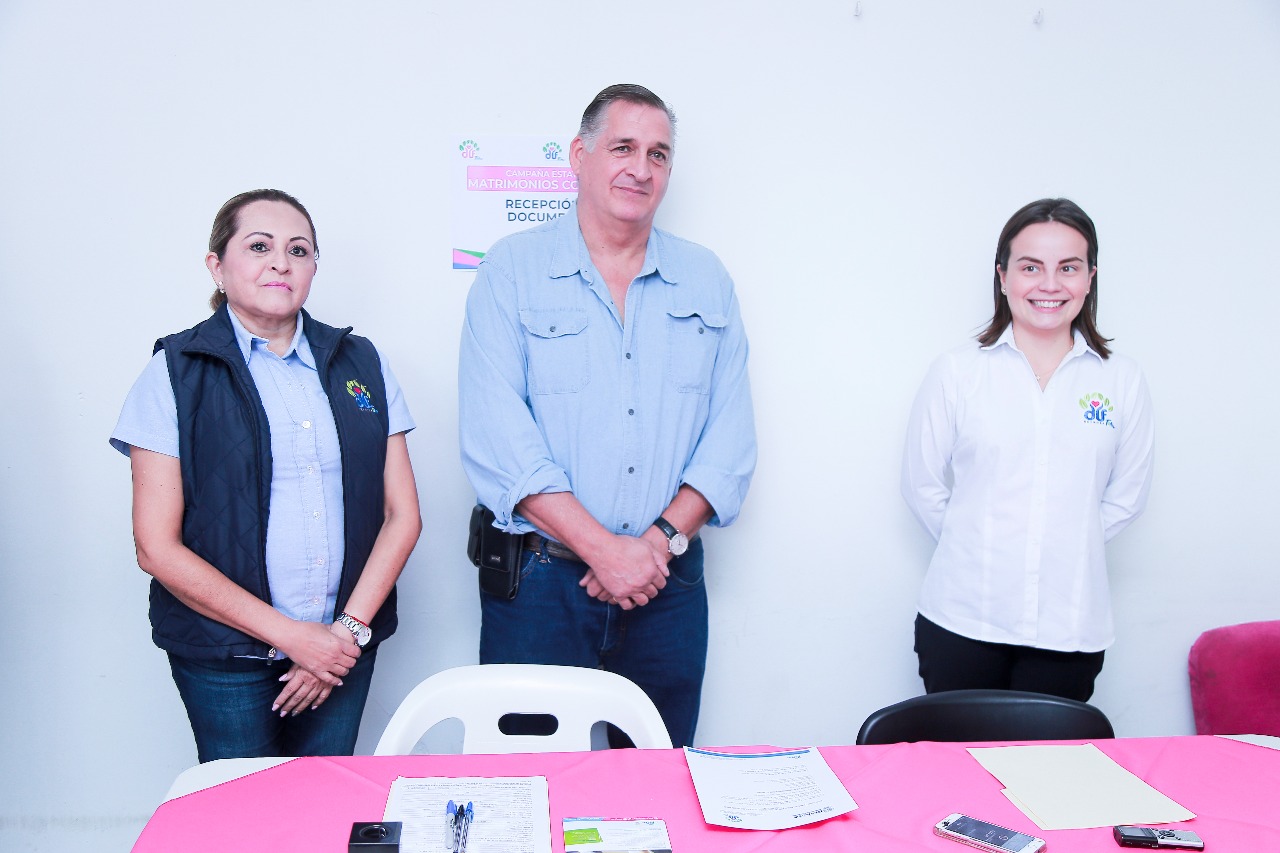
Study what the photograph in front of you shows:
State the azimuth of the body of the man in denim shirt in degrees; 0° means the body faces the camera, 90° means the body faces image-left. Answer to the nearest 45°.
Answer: approximately 0°

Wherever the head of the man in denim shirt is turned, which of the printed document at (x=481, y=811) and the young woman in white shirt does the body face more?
the printed document

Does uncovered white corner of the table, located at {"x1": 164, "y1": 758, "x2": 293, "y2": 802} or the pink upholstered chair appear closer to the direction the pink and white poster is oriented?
the uncovered white corner of the table

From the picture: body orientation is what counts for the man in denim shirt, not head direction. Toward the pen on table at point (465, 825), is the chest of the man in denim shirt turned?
yes

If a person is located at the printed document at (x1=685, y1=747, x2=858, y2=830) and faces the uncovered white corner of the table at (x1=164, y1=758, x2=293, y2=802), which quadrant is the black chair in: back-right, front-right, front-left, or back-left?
back-right

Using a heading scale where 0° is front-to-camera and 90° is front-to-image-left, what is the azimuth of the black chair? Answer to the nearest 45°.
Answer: approximately 0°
